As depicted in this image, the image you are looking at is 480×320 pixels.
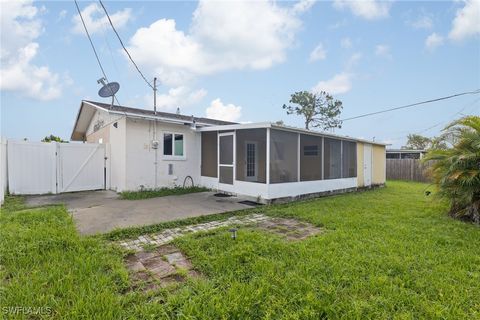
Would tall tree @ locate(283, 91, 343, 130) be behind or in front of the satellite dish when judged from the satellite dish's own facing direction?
behind

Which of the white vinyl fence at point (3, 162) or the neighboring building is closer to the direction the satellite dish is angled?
the white vinyl fence

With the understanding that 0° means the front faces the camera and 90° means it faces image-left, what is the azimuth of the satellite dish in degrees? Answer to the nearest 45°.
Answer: approximately 45°

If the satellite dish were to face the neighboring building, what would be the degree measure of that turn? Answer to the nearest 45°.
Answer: approximately 135° to its left

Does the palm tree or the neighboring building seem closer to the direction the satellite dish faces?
the palm tree

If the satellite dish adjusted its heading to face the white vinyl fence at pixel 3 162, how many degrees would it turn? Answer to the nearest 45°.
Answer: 0° — it already faces it
